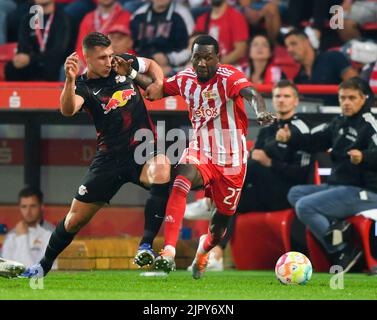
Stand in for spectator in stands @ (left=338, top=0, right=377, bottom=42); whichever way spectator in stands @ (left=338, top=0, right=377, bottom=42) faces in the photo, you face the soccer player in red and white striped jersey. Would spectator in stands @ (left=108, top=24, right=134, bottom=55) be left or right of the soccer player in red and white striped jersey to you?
right

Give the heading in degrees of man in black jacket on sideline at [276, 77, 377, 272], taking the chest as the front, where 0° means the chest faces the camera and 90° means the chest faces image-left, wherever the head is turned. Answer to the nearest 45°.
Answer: approximately 45°

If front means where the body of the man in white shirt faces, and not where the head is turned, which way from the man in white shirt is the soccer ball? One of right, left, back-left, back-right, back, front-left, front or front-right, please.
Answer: front-left
